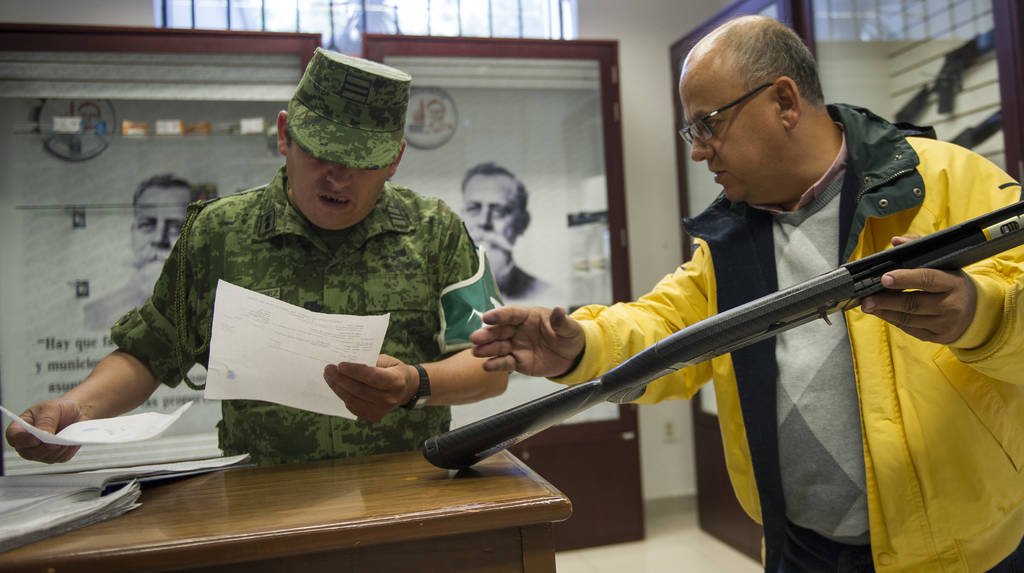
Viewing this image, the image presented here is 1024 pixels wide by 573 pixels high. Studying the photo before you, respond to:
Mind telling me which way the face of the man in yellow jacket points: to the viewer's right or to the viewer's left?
to the viewer's left

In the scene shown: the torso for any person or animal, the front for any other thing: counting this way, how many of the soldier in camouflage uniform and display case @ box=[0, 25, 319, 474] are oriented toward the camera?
2

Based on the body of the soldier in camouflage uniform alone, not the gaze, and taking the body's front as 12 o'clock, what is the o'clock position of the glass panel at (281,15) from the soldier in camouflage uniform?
The glass panel is roughly at 6 o'clock from the soldier in camouflage uniform.

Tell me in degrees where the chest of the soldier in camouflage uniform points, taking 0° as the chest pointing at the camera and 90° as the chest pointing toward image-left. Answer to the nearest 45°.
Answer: approximately 0°

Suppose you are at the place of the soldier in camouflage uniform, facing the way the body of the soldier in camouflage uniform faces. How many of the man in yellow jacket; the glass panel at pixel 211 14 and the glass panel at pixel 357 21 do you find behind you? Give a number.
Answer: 2

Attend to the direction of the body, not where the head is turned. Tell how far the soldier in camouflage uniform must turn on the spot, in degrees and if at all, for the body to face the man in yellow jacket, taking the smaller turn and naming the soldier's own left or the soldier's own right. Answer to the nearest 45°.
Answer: approximately 45° to the soldier's own left

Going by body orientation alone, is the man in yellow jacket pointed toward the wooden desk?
yes

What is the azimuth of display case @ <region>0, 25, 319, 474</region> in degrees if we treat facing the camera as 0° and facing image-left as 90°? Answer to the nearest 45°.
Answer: approximately 0°

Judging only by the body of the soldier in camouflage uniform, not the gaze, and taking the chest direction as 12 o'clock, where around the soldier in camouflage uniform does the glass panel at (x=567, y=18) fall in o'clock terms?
The glass panel is roughly at 7 o'clock from the soldier in camouflage uniform.

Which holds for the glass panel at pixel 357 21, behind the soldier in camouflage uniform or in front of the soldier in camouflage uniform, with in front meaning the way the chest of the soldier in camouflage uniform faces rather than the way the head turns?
behind

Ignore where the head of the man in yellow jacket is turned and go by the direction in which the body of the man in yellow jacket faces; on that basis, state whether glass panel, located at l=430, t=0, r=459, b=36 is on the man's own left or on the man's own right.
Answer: on the man's own right

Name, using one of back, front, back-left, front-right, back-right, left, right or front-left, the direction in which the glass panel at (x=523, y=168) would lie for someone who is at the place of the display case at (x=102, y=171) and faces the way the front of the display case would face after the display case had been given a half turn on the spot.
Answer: right

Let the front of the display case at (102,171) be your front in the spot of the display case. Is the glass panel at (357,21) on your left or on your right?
on your left
